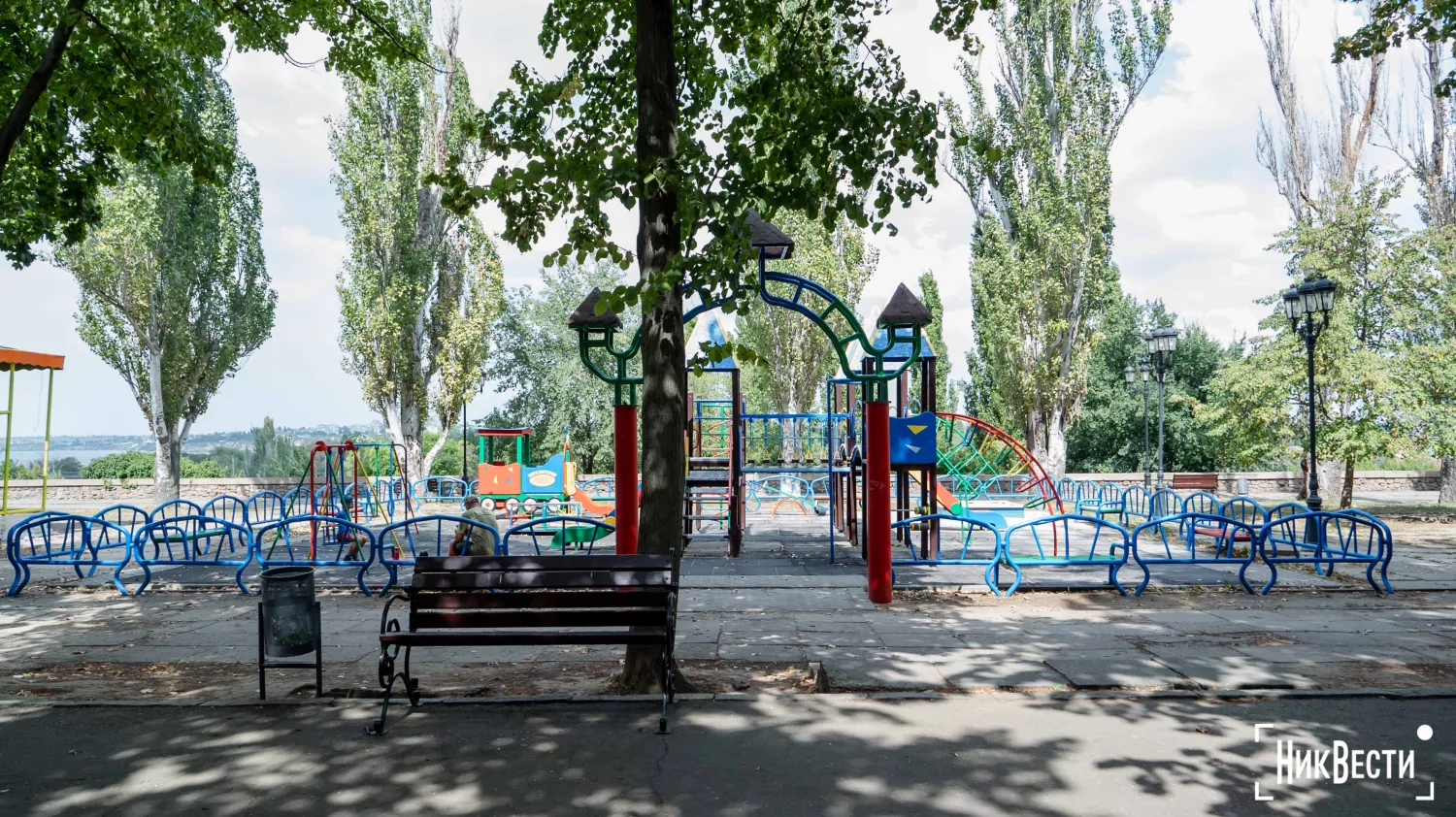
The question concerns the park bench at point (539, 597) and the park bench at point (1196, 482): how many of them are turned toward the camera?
2

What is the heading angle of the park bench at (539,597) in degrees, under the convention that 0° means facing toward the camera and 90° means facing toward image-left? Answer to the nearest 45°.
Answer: approximately 0°

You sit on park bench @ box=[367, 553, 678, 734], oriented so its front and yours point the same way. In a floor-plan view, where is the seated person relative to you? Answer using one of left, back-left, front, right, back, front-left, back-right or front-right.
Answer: back

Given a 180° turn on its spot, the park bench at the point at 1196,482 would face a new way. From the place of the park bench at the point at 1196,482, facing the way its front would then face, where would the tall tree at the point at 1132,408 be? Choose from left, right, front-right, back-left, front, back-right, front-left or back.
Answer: front

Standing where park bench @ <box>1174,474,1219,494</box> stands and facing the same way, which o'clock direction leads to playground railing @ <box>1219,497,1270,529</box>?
The playground railing is roughly at 12 o'clock from the park bench.

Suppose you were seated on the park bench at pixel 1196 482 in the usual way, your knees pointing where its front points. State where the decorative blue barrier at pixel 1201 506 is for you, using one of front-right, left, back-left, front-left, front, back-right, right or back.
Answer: front

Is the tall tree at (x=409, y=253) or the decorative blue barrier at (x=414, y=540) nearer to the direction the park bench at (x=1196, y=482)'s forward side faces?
the decorative blue barrier

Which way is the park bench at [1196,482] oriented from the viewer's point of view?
toward the camera

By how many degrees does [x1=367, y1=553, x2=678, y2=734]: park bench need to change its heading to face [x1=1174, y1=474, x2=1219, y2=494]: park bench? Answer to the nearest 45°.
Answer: approximately 135° to its left

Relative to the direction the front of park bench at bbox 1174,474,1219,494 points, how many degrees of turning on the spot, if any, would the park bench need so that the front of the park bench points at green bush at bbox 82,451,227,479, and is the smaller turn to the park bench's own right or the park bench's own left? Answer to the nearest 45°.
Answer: approximately 90° to the park bench's own right

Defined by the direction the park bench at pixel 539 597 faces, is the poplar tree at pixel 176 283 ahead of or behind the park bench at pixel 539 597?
behind

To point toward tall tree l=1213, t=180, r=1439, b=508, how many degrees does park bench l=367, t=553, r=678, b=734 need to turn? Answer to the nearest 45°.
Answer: approximately 135° to its left

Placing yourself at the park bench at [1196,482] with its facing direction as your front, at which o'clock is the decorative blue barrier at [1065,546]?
The decorative blue barrier is roughly at 12 o'clock from the park bench.

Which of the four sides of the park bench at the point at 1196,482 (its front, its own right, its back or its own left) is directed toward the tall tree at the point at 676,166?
front

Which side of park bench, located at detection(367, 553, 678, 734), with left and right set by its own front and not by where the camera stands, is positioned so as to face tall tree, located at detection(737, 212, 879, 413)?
back
